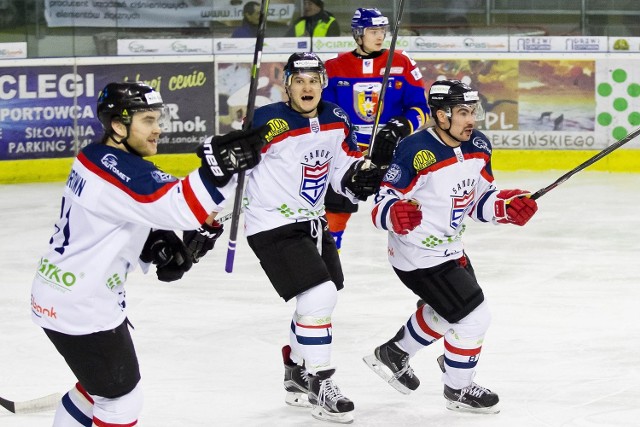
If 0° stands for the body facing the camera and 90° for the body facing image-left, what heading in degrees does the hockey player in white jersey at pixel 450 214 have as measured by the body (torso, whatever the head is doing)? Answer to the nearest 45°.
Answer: approximately 315°

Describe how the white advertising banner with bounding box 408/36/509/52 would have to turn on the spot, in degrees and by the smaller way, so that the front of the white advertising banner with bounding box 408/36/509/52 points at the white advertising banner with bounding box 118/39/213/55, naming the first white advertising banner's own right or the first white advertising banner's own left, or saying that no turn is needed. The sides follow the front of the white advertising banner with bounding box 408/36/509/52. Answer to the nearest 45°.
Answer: approximately 90° to the first white advertising banner's own right

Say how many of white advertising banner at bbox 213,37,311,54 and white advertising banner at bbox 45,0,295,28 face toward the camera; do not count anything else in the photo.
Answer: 2

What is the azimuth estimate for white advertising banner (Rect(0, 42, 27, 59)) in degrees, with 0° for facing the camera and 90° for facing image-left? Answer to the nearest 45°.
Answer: approximately 0°

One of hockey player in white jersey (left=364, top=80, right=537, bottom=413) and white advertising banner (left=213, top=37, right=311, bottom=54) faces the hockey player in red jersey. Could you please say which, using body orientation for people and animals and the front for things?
the white advertising banner

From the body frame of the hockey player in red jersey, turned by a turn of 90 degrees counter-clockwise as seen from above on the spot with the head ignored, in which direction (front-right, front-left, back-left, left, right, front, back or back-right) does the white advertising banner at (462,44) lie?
left

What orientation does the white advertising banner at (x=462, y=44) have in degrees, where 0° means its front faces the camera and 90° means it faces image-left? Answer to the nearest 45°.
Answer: approximately 0°

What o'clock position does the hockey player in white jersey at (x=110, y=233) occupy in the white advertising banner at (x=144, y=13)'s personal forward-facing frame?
The hockey player in white jersey is roughly at 12 o'clock from the white advertising banner.

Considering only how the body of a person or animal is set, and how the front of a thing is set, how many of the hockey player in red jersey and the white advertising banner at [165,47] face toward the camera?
2
